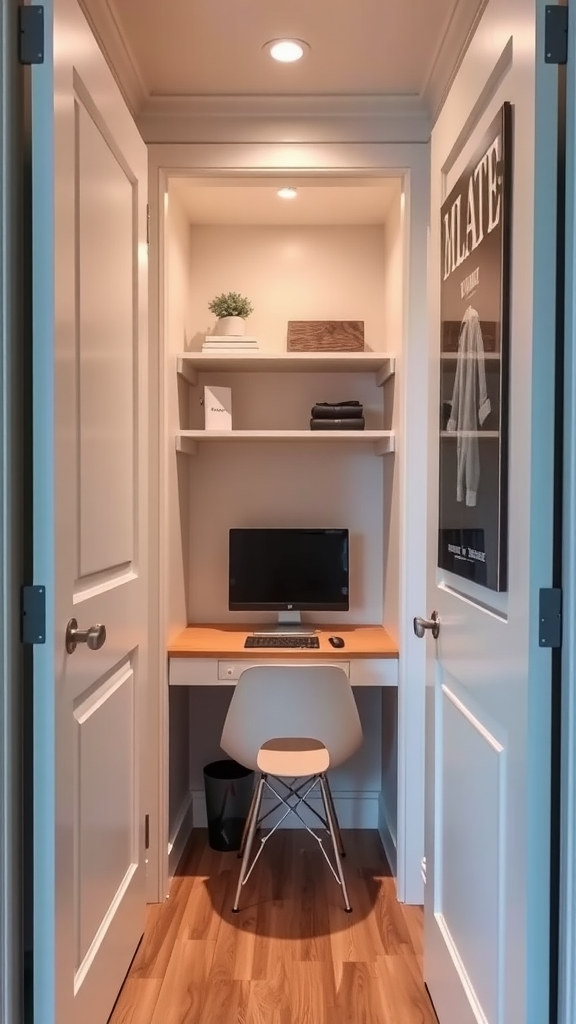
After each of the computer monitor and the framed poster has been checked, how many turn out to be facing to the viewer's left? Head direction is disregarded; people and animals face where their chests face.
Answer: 1

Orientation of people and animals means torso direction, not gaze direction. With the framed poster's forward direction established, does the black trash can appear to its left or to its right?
on its right

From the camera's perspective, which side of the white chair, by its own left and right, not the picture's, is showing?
back

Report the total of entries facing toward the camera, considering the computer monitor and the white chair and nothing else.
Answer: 1

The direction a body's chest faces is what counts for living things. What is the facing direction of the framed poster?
to the viewer's left

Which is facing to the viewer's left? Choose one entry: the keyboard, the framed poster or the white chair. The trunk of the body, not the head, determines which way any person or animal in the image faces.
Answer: the framed poster

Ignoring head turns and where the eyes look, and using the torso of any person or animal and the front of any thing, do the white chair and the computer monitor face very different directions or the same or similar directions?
very different directions
